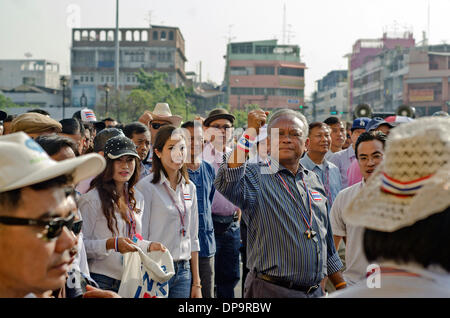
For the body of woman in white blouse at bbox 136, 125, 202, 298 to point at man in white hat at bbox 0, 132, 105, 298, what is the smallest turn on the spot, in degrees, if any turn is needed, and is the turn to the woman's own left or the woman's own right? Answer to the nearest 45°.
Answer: approximately 45° to the woman's own right

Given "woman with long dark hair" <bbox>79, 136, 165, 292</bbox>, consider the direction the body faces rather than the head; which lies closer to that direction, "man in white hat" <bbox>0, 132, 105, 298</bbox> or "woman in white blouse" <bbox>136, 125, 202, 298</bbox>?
the man in white hat

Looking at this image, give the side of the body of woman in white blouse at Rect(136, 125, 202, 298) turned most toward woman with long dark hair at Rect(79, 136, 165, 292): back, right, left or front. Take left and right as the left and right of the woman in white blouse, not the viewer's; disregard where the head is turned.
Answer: right

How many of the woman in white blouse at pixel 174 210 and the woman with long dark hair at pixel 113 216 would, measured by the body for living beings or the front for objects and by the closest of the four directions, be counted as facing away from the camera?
0

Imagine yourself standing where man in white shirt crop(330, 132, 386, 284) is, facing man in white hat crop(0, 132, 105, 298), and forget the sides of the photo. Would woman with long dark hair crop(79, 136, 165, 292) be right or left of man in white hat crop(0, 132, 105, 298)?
right

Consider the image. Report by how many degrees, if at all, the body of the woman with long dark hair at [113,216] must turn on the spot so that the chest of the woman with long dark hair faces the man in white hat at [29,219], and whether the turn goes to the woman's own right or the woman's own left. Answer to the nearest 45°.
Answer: approximately 45° to the woman's own right

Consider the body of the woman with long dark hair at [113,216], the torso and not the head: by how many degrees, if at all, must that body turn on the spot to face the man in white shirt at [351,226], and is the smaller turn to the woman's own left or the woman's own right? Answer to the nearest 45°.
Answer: approximately 45° to the woman's own left

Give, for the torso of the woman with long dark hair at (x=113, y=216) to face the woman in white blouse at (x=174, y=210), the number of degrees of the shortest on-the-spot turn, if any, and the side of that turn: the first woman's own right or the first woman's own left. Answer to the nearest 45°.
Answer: approximately 90° to the first woman's own left

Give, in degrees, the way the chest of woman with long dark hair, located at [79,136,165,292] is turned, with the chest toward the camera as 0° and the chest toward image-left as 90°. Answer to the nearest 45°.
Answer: approximately 315°
